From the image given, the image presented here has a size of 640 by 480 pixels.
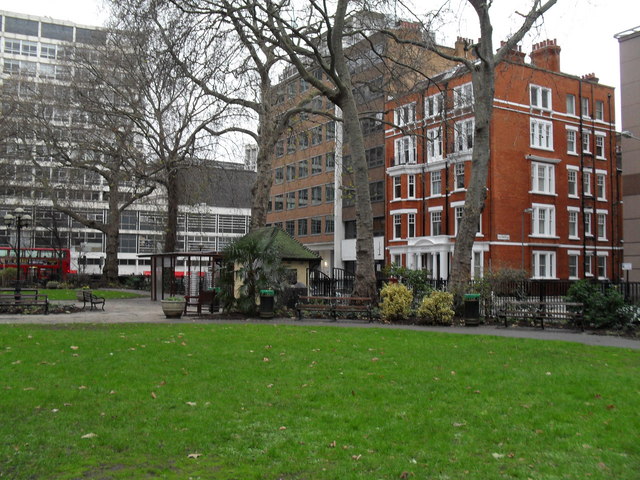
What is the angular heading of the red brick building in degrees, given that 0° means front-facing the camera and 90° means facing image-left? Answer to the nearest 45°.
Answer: approximately 45°

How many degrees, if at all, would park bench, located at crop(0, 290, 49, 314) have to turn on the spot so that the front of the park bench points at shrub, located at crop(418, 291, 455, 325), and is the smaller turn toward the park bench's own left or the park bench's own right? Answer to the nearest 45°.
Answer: approximately 45° to the park bench's own left

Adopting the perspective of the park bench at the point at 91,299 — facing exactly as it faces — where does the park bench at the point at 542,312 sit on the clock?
the park bench at the point at 542,312 is roughly at 12 o'clock from the park bench at the point at 91,299.

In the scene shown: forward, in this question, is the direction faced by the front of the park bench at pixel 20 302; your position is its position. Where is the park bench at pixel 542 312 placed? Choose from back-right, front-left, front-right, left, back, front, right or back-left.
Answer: front-left

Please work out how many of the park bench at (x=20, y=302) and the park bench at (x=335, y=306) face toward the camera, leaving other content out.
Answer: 2

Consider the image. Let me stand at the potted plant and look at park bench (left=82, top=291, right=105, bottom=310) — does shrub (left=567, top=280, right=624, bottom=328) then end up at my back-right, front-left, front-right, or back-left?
back-right

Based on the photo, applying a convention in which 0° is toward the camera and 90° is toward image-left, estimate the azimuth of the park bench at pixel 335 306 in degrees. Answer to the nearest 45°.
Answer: approximately 0°

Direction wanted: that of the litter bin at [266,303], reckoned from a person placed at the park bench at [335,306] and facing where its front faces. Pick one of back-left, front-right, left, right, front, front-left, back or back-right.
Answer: right

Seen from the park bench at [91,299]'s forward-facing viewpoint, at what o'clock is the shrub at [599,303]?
The shrub is roughly at 12 o'clock from the park bench.

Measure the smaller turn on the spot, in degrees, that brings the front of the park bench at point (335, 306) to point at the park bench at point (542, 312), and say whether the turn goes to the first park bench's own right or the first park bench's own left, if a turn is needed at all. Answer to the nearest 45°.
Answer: approximately 90° to the first park bench's own left
